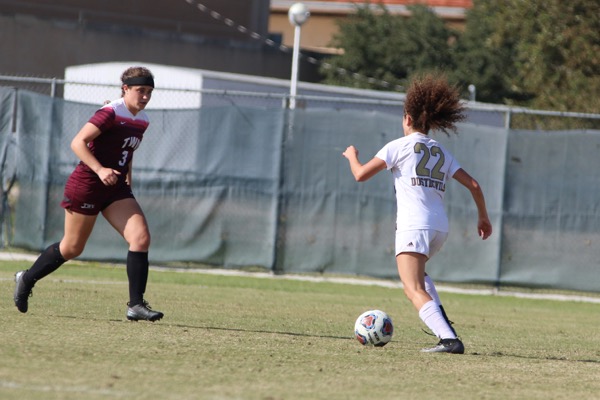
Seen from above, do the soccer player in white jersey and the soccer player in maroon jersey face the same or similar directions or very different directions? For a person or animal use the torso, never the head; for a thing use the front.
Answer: very different directions

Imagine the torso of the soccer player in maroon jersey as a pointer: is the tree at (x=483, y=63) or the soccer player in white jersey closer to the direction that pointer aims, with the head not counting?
the soccer player in white jersey

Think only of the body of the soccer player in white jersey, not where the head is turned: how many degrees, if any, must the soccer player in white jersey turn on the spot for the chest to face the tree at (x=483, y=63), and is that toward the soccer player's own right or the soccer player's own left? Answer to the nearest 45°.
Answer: approximately 45° to the soccer player's own right

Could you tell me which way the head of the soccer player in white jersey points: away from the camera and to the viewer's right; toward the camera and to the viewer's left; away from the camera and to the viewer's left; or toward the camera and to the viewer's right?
away from the camera and to the viewer's left

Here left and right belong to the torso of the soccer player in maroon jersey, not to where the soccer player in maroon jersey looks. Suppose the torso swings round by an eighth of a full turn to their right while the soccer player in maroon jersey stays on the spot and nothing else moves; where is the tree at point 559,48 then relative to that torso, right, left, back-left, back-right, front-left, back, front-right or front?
back-left

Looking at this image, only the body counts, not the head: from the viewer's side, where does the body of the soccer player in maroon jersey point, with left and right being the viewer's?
facing the viewer and to the right of the viewer

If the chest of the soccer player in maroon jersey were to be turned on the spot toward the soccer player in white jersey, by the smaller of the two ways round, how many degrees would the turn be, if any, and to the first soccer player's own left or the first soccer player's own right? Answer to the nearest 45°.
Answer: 0° — they already face them

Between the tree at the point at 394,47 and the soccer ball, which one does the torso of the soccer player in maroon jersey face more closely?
the soccer ball

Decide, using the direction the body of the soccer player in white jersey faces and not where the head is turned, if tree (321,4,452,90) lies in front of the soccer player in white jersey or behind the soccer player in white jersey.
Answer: in front

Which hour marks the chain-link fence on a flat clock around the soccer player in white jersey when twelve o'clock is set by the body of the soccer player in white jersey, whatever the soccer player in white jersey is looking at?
The chain-link fence is roughly at 1 o'clock from the soccer player in white jersey.

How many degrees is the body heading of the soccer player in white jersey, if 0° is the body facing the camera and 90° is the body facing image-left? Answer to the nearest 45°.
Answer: approximately 135°

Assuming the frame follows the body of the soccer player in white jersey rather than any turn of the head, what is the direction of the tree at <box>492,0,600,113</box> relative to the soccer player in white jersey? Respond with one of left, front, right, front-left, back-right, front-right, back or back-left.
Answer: front-right

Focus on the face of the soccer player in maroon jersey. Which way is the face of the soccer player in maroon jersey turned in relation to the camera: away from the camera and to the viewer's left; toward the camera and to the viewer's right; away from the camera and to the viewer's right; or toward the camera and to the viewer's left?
toward the camera and to the viewer's right
